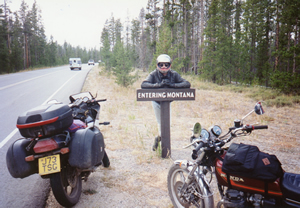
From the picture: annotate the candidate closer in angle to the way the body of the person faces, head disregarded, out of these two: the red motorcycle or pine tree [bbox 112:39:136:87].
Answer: the red motorcycle

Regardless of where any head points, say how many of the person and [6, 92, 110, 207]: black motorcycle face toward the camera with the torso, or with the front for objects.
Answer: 1

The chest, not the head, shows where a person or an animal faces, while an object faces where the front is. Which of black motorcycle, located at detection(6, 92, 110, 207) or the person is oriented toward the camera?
the person

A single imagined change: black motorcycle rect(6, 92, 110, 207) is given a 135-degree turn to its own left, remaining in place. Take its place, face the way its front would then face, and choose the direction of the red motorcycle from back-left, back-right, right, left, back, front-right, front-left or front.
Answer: back-left

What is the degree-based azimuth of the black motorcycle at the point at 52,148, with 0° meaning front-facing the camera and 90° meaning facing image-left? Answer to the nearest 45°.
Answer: approximately 225°

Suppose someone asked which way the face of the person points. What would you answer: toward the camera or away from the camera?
toward the camera

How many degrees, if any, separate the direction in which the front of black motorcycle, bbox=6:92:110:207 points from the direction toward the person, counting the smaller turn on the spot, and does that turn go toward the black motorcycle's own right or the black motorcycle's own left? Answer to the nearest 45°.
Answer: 0° — it already faces them

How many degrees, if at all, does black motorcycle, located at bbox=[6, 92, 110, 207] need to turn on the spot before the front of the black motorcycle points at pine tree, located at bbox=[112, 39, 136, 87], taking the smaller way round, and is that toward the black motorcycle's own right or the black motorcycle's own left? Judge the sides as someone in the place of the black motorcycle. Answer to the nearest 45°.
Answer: approximately 45° to the black motorcycle's own left

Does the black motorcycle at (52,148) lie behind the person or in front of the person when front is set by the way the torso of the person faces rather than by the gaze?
in front

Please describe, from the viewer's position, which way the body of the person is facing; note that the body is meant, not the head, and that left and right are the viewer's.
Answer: facing the viewer

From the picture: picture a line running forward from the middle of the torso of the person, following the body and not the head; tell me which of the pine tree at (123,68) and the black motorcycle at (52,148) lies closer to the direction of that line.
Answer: the black motorcycle
